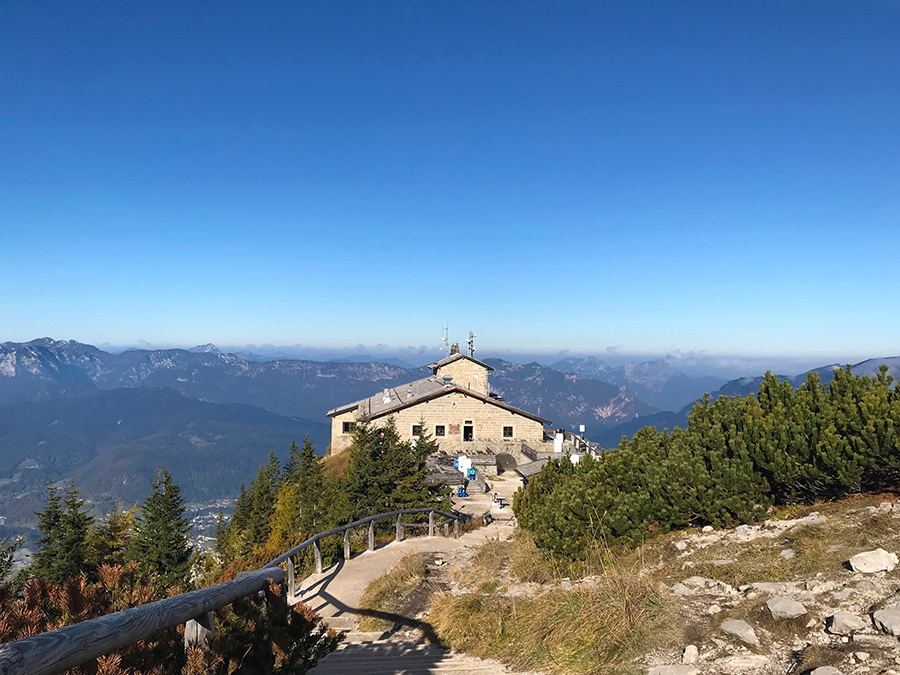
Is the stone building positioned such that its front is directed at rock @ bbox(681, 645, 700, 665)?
yes

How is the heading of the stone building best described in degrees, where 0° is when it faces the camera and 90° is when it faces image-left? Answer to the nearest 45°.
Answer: approximately 0°

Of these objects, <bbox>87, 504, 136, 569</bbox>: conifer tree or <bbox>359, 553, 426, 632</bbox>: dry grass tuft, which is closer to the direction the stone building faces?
the dry grass tuft

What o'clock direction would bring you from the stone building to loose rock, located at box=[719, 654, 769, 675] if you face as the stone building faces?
The loose rock is roughly at 12 o'clock from the stone building.

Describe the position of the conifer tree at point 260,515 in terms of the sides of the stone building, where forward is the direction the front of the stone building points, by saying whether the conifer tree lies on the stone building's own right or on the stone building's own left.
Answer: on the stone building's own right

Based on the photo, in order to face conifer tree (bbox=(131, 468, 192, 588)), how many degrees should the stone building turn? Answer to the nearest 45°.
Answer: approximately 45° to its right

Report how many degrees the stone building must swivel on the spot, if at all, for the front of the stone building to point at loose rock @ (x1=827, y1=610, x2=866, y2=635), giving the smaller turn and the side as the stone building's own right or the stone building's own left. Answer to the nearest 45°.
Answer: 0° — it already faces it

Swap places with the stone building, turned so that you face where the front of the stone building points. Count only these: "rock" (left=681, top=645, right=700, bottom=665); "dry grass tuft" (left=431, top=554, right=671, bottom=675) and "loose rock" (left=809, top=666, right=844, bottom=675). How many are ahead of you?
3

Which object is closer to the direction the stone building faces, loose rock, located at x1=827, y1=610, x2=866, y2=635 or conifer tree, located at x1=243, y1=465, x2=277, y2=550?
the loose rock
